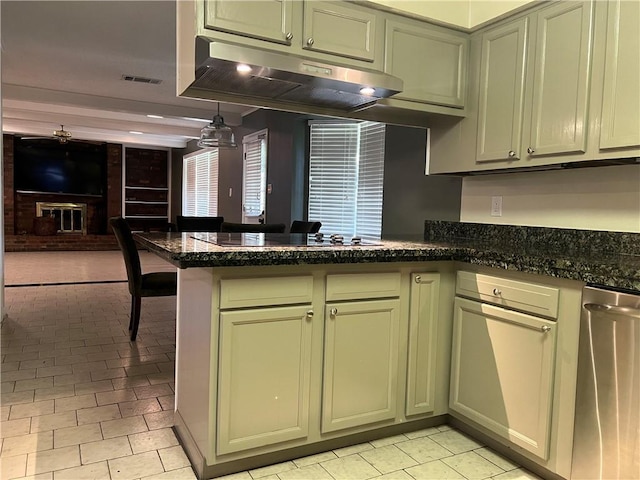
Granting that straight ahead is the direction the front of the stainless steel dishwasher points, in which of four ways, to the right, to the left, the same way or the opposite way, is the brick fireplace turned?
to the left

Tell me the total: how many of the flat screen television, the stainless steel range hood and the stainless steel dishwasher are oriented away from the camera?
0

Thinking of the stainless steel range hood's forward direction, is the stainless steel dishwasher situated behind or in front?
in front

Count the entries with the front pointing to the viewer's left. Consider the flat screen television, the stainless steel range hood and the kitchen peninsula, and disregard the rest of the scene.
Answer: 0

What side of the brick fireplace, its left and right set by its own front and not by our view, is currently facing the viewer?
front

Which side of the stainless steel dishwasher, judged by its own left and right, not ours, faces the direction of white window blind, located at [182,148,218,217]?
right

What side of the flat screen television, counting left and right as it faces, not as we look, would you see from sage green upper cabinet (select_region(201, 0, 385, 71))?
front

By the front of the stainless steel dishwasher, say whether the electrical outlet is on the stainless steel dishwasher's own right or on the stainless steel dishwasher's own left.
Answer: on the stainless steel dishwasher's own right

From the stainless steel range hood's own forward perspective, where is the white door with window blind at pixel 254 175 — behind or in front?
behind

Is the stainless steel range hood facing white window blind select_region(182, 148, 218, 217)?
no

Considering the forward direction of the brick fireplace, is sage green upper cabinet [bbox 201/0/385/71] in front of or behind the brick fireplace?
in front

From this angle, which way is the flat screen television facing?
toward the camera

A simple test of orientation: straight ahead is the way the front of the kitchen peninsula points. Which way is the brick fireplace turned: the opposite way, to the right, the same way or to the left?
the same way

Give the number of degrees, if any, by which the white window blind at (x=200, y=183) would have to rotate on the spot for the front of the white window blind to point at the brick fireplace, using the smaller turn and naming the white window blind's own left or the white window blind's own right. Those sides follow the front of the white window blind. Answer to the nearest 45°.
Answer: approximately 90° to the white window blind's own right

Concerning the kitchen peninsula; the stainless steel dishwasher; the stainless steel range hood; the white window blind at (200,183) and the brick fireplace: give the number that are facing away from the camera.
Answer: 0

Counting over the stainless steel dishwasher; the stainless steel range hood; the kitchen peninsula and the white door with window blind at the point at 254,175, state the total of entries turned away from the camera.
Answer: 0

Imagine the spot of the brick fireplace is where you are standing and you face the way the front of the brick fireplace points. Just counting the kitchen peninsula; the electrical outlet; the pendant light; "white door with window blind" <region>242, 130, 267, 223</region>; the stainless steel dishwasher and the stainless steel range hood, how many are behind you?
0

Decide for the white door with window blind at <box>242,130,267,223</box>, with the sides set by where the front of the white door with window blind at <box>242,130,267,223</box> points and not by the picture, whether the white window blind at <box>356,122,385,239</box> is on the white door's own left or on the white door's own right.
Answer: on the white door's own left
